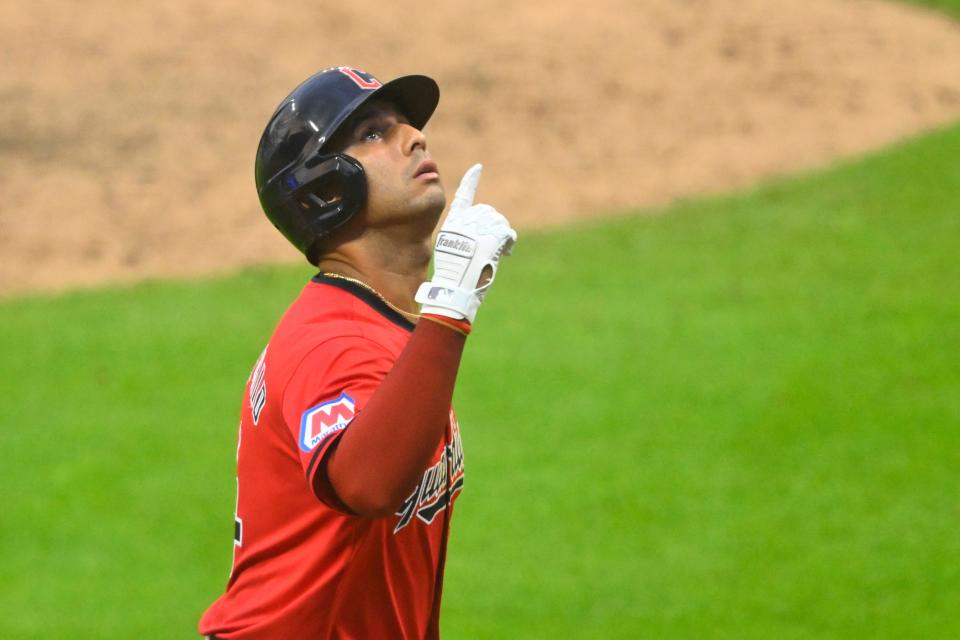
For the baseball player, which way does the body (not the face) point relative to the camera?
to the viewer's right
